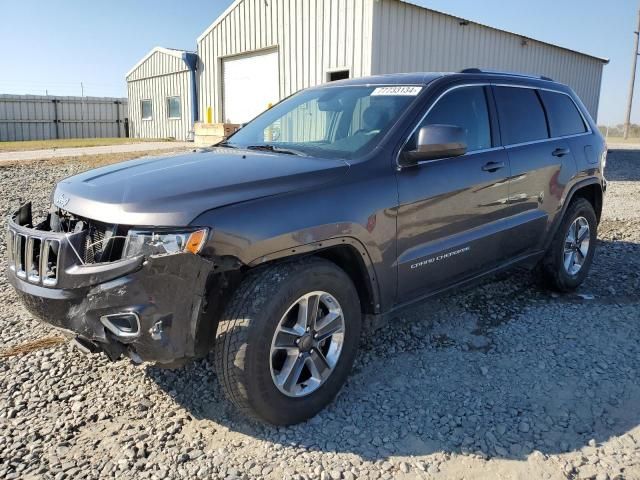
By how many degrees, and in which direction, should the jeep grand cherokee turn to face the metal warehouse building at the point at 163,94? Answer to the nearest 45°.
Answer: approximately 135° to its right

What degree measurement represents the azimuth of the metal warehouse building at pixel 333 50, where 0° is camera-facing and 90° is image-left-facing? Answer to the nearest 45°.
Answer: approximately 45°

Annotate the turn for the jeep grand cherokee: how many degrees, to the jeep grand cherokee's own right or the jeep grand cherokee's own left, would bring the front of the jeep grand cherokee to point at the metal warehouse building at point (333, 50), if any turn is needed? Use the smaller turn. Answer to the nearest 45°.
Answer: approximately 135° to the jeep grand cherokee's own right

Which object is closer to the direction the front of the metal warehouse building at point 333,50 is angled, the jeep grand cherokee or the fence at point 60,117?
the jeep grand cherokee

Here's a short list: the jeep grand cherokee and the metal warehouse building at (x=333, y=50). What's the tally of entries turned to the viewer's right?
0

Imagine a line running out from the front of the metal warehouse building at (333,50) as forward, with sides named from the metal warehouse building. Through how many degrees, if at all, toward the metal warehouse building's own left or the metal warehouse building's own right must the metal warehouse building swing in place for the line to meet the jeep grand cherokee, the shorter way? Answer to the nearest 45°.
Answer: approximately 45° to the metal warehouse building's own left

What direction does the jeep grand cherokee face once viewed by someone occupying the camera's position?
facing the viewer and to the left of the viewer

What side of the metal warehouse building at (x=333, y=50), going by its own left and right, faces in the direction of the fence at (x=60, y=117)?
right

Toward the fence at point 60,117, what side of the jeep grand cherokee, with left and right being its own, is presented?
right
